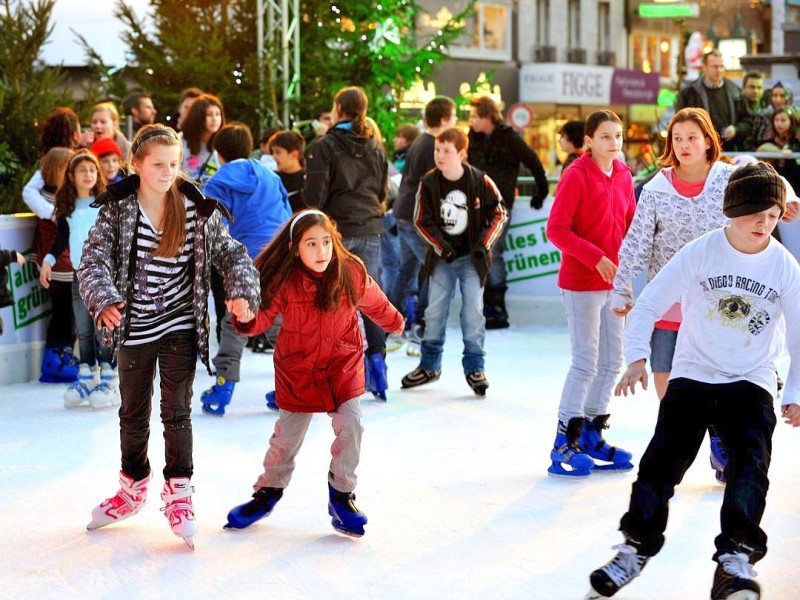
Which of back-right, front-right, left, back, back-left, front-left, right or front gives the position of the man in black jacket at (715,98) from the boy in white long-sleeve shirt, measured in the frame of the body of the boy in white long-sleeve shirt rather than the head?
back

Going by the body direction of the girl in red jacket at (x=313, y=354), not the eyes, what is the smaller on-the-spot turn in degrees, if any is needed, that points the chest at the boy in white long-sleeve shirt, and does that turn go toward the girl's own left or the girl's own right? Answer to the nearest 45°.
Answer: approximately 45° to the girl's own left

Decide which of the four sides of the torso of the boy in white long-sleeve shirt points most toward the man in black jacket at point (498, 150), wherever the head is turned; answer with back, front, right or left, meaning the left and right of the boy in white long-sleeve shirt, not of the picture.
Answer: back

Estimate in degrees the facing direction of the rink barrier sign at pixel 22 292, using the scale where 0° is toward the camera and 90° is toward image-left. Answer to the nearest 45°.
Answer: approximately 315°

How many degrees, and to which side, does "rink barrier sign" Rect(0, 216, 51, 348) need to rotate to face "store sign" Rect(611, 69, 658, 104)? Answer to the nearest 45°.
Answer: approximately 90° to its left

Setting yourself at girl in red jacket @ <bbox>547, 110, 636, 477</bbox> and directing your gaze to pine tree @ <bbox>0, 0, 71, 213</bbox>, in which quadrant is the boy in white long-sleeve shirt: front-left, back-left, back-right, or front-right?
back-left

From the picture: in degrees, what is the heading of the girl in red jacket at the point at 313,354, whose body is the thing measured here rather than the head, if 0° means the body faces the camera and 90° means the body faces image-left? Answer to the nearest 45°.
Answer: approximately 0°

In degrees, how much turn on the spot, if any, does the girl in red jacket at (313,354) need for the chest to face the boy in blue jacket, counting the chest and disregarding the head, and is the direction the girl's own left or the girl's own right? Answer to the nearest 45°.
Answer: approximately 180°

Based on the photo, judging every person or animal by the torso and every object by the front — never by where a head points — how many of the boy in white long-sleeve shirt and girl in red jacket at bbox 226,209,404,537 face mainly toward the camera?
2
